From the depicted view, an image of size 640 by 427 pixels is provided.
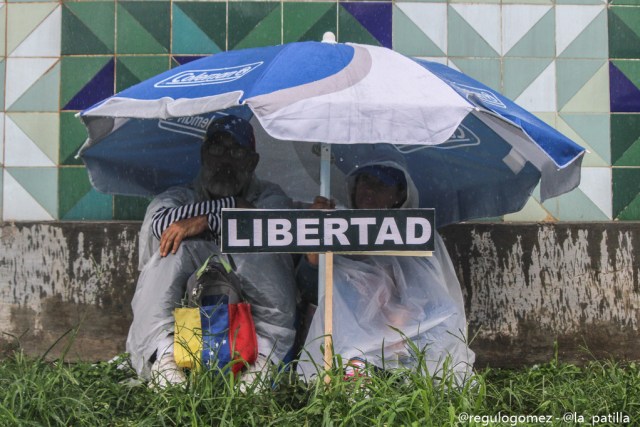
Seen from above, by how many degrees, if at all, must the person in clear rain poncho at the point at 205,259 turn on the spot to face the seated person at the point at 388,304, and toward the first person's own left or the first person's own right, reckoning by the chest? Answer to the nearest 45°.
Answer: approximately 90° to the first person's own left

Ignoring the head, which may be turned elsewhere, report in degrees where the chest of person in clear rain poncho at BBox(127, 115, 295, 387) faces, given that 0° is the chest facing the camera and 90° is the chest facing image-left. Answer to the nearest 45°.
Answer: approximately 0°
